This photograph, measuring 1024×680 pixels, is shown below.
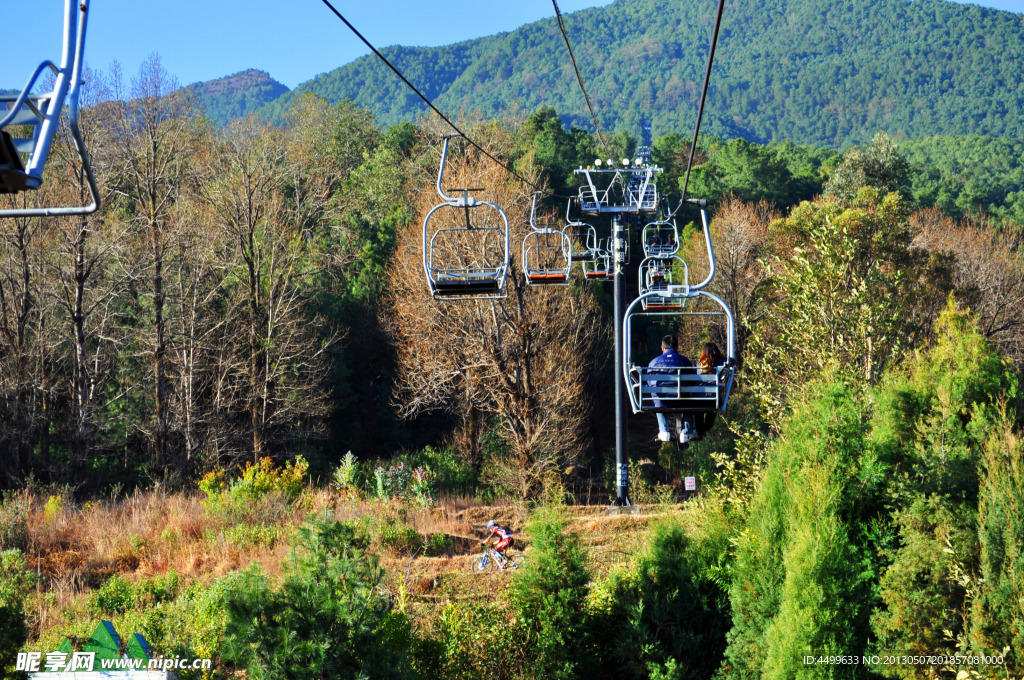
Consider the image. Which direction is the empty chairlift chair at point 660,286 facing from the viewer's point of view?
away from the camera

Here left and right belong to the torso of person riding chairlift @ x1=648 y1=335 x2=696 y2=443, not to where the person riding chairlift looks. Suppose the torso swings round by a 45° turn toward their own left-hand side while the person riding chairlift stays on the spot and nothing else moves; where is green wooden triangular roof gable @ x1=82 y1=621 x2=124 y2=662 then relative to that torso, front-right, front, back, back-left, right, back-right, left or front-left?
front-left

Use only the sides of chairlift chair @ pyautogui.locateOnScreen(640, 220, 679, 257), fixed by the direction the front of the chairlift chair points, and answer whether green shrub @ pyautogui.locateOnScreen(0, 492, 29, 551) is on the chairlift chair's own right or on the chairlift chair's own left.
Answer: on the chairlift chair's own left

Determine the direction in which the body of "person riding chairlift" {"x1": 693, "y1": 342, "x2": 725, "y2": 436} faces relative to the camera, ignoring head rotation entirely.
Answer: away from the camera

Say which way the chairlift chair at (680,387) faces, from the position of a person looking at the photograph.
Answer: facing away from the viewer

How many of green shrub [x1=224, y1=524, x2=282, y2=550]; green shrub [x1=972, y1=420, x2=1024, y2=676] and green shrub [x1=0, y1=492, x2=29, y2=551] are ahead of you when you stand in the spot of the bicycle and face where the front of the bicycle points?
2

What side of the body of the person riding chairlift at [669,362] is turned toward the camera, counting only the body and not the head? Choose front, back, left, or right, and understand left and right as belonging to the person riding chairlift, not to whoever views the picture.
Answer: back

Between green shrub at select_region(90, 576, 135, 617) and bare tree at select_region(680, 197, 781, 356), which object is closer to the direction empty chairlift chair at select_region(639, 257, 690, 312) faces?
the bare tree

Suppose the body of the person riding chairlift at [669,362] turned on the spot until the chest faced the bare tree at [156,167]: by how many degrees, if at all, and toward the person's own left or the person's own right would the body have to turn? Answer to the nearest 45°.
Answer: approximately 45° to the person's own left

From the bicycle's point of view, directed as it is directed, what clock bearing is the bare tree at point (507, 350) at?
The bare tree is roughly at 3 o'clock from the bicycle.

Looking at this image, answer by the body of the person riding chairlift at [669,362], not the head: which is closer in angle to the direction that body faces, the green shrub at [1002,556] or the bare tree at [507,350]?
the bare tree

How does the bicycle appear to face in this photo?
to the viewer's left

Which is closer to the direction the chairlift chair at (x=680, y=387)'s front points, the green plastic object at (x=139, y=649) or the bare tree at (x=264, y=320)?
the bare tree

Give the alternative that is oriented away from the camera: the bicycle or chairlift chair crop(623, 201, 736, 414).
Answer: the chairlift chair

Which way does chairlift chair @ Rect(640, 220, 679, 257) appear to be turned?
away from the camera
